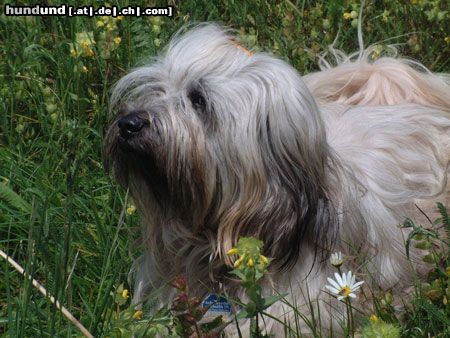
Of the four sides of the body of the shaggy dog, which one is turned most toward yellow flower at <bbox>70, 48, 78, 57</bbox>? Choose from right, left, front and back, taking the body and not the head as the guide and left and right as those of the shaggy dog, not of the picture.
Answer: right

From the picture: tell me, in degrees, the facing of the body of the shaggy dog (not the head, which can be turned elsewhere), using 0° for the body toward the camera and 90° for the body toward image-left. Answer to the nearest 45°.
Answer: approximately 45°

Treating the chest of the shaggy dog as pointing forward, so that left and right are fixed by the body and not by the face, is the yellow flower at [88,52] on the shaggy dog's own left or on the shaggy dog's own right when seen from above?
on the shaggy dog's own right

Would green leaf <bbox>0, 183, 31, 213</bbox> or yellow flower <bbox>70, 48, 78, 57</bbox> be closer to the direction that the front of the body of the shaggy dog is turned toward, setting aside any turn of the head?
the green leaf

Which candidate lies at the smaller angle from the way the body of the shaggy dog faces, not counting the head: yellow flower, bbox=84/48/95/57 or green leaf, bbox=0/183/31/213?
the green leaf
